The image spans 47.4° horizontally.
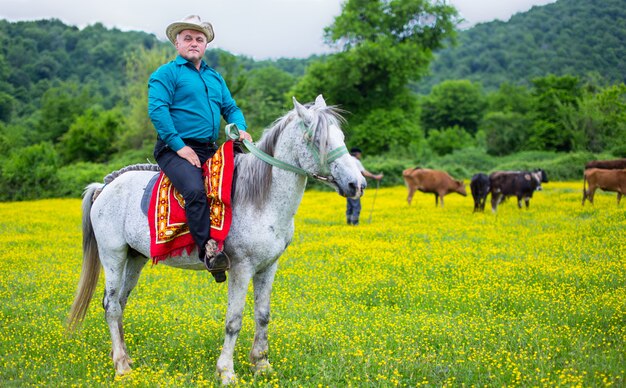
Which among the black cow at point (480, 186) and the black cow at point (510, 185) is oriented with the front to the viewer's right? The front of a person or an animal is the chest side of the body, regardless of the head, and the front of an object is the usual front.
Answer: the black cow at point (510, 185)

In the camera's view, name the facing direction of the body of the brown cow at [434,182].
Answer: to the viewer's right

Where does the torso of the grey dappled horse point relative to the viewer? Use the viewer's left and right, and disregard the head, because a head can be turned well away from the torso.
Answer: facing the viewer and to the right of the viewer

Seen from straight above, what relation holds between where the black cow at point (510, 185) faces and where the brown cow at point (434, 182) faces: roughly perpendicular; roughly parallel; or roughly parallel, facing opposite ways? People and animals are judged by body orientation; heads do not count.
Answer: roughly parallel

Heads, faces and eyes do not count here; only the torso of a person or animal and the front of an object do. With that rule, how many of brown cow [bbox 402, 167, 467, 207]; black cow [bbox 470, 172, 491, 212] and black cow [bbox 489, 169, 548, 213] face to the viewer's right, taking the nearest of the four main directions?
2

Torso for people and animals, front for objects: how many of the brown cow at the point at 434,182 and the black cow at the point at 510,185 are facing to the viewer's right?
2

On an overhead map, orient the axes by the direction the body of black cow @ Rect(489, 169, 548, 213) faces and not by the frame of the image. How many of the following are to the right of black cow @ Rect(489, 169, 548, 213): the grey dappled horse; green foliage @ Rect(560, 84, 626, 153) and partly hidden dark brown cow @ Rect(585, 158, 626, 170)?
1

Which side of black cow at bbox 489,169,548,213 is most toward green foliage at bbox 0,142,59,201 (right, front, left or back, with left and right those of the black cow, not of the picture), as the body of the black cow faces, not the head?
back

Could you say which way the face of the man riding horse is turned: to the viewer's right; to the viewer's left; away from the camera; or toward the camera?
toward the camera

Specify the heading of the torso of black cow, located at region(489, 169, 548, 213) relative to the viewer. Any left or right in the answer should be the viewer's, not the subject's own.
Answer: facing to the right of the viewer
